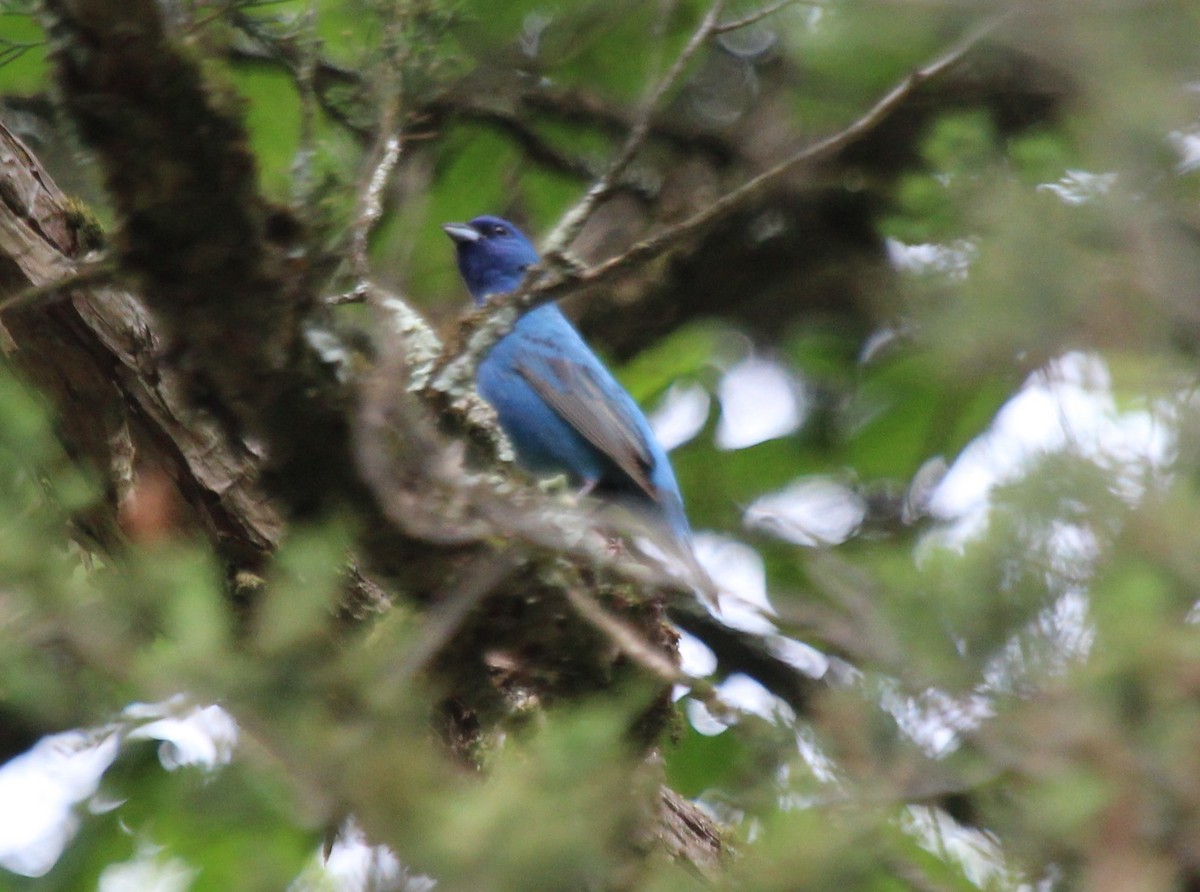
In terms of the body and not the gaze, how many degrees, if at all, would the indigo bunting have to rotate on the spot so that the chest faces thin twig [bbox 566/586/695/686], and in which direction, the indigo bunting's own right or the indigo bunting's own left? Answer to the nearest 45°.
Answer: approximately 90° to the indigo bunting's own left

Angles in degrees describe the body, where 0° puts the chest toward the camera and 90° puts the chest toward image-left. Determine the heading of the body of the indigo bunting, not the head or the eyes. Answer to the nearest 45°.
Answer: approximately 90°

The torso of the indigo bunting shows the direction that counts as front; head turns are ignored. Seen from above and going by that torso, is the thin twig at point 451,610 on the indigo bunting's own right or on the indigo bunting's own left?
on the indigo bunting's own left
